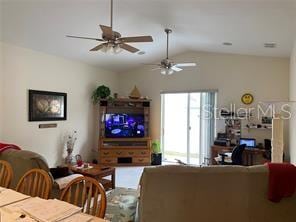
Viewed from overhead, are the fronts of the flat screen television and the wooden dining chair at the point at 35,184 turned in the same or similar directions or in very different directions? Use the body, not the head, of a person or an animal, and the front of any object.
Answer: same or similar directions

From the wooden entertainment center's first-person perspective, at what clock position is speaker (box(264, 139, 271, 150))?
The speaker is roughly at 10 o'clock from the wooden entertainment center.

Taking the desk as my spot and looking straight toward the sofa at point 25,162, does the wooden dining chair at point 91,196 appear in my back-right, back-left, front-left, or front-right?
front-left

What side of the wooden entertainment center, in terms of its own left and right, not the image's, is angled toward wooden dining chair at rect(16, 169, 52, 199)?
front

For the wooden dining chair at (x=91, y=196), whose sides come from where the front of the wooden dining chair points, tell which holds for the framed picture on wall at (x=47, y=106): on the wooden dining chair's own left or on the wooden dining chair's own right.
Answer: on the wooden dining chair's own right

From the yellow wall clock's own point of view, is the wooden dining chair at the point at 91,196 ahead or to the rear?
ahead

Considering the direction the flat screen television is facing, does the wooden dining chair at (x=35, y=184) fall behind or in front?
in front

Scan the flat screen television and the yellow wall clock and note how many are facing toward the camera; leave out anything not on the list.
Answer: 2

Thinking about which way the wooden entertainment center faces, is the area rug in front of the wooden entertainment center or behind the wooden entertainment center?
in front

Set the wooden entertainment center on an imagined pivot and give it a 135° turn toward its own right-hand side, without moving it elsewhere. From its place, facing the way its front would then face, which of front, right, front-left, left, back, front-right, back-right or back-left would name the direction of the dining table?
back-left

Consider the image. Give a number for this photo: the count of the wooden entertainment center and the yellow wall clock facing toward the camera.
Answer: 2

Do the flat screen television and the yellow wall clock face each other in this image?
no

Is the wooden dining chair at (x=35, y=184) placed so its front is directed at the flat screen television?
no

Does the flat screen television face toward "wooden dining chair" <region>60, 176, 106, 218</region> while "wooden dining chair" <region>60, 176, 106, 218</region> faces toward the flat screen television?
no

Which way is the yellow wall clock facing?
toward the camera

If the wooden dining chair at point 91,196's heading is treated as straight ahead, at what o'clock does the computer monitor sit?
The computer monitor is roughly at 6 o'clock from the wooden dining chair.

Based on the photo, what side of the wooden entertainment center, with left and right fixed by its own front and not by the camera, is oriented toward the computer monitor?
left

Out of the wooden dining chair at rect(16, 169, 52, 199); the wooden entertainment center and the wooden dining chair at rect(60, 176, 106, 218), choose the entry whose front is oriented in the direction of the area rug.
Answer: the wooden entertainment center

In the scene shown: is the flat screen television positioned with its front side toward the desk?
no

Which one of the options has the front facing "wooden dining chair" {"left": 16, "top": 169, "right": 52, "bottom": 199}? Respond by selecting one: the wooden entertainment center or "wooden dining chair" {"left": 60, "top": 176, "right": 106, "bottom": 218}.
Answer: the wooden entertainment center
